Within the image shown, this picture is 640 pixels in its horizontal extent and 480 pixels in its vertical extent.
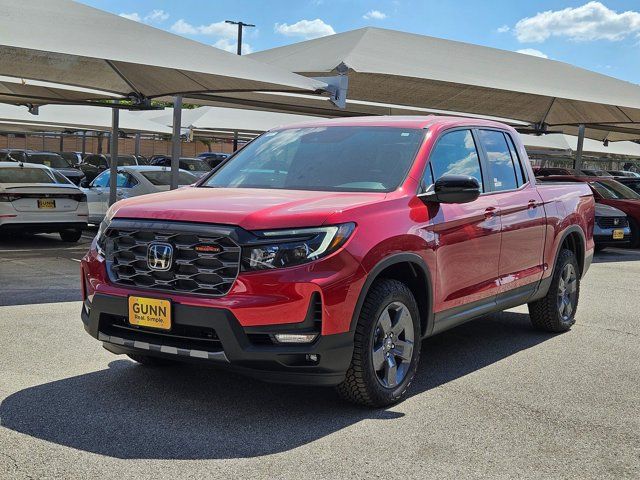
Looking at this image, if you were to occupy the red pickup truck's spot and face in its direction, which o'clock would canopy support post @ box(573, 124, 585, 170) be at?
The canopy support post is roughly at 5 o'clock from the red pickup truck.

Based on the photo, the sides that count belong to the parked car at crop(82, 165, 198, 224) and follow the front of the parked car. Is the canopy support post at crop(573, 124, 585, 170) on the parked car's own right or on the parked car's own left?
on the parked car's own right

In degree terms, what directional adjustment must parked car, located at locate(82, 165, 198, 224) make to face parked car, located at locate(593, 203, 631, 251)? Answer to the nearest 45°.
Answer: approximately 135° to its right

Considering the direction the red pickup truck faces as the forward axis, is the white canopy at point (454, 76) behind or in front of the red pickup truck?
behind

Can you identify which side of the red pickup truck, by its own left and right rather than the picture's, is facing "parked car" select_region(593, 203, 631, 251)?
back

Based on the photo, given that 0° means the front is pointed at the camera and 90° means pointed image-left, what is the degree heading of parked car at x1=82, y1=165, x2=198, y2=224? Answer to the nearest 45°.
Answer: approximately 135°

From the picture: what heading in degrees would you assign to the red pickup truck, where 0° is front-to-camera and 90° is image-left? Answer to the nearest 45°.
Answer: approximately 45°
